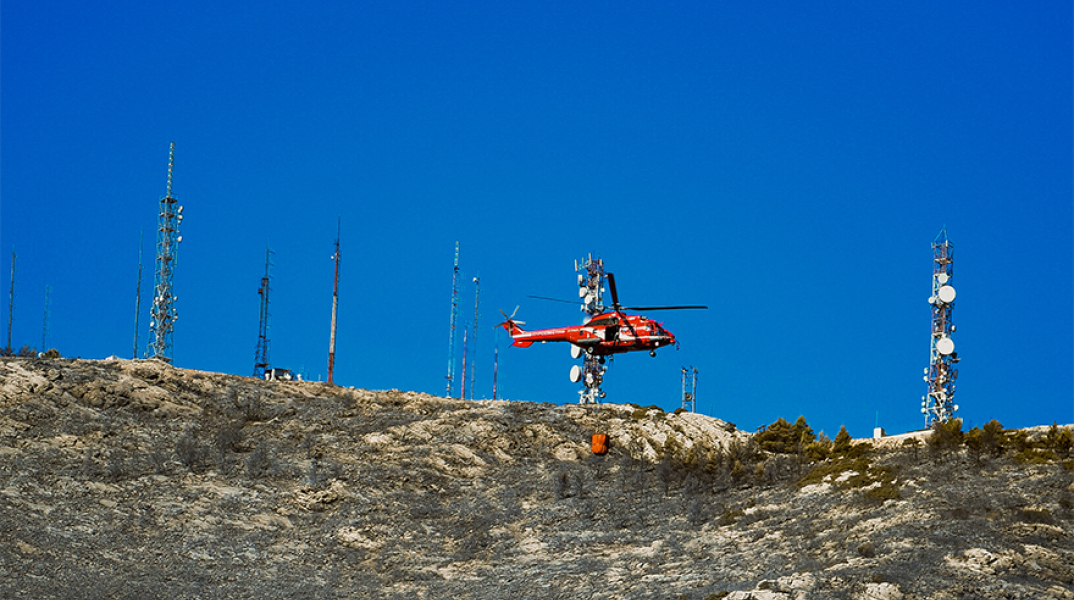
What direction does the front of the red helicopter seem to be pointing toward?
to the viewer's right
